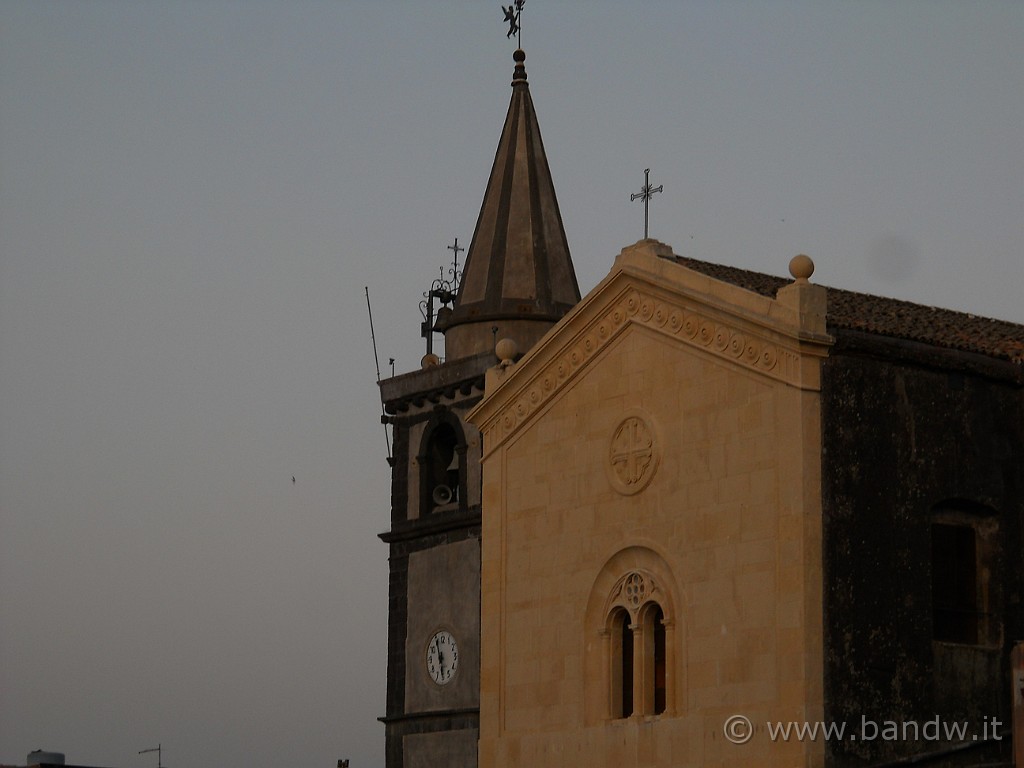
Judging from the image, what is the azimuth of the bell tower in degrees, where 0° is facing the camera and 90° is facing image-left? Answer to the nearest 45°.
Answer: approximately 45°

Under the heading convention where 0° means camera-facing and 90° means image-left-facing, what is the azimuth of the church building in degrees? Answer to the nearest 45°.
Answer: approximately 45°
